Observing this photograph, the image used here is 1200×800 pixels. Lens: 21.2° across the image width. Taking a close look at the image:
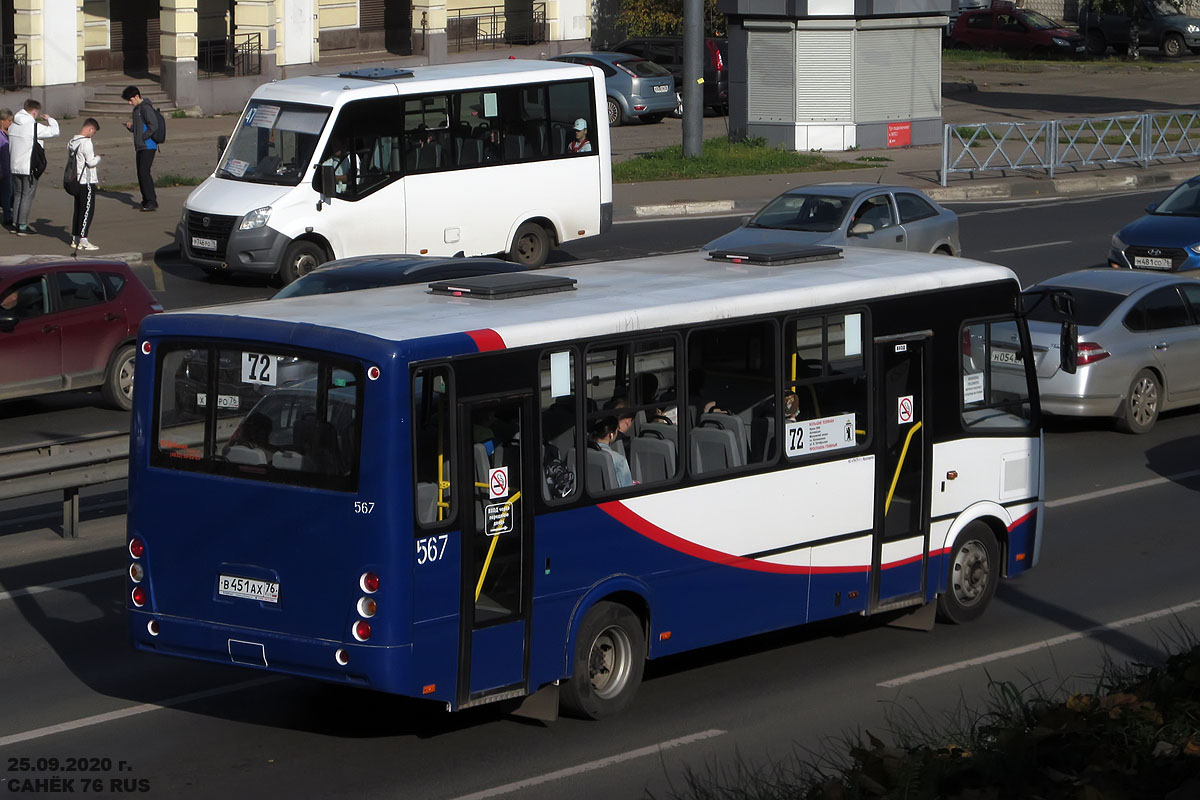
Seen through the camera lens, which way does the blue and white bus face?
facing away from the viewer and to the right of the viewer

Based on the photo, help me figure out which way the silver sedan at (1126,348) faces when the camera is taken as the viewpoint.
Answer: facing away from the viewer and to the right of the viewer

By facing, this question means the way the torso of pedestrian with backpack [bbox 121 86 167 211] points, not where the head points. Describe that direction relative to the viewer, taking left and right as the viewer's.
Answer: facing to the left of the viewer

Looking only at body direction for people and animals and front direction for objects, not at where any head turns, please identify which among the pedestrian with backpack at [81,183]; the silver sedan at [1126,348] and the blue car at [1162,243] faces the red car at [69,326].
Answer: the blue car

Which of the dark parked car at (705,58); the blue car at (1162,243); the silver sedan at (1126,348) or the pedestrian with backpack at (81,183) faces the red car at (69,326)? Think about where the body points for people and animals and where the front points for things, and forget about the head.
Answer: the blue car

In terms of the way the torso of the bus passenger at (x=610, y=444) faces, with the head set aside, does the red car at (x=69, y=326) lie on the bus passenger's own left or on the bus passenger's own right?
on the bus passenger's own left

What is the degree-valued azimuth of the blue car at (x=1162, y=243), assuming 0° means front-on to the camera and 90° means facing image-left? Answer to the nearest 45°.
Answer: approximately 45°

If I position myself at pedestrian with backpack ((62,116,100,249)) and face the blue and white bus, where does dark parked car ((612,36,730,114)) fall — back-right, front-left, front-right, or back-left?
back-left

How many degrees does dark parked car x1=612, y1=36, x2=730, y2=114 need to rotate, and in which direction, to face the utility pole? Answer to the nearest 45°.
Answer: approximately 135° to its left

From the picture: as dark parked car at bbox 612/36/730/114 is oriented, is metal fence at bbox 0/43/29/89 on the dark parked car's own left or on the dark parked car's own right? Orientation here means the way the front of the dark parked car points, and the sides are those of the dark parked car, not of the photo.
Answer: on the dark parked car's own left

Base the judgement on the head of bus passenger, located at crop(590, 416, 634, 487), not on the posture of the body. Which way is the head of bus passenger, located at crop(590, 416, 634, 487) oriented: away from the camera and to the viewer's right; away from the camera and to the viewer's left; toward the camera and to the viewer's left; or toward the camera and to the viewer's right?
away from the camera and to the viewer's right
